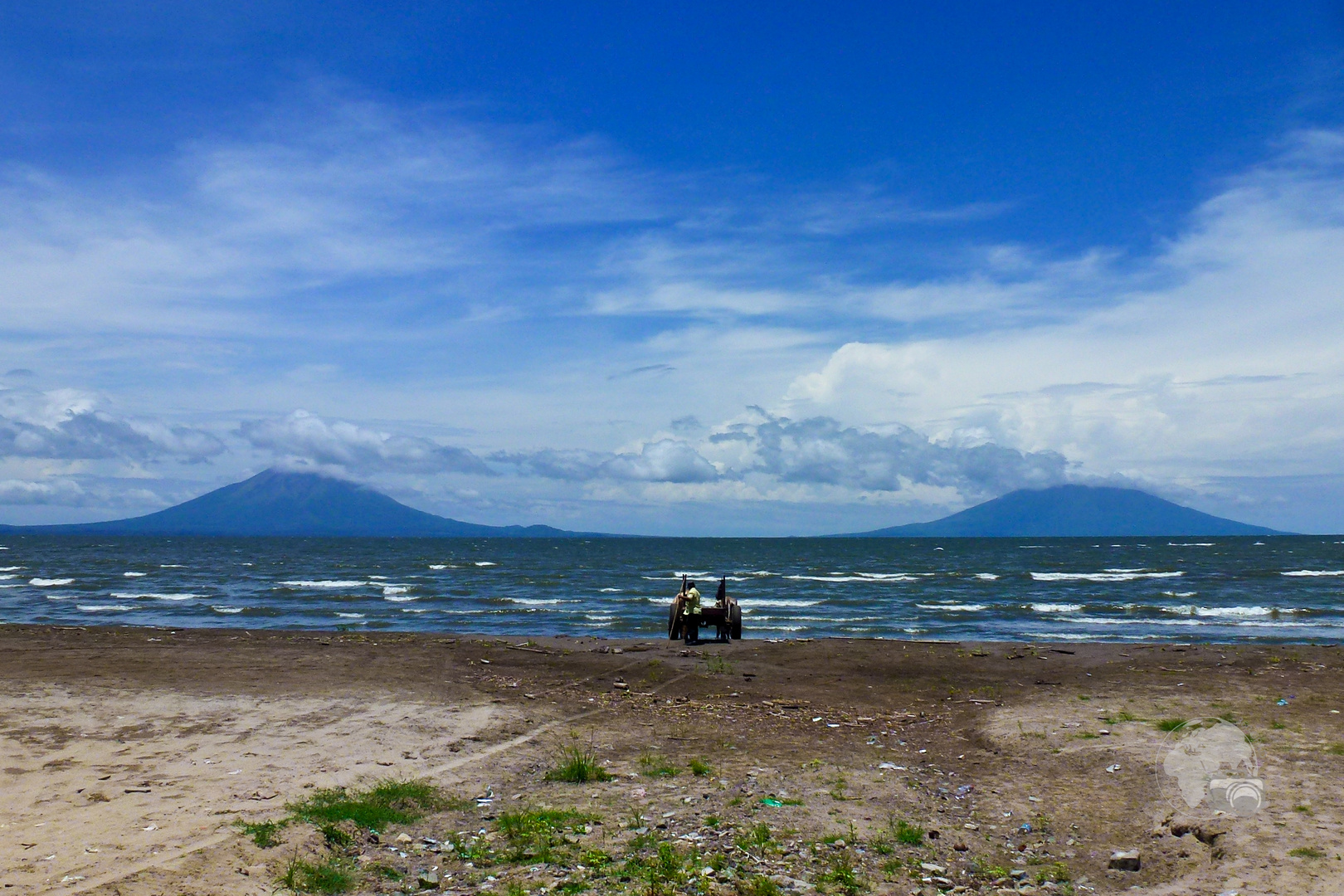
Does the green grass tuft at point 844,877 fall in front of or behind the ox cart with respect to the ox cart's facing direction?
behind

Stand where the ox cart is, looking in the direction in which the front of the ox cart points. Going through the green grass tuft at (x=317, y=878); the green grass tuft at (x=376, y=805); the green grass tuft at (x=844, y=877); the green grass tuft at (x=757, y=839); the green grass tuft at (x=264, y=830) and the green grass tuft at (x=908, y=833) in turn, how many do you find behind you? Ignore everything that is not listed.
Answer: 6

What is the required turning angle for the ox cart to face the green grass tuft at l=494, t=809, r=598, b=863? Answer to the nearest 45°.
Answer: approximately 180°

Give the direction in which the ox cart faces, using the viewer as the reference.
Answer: facing away from the viewer

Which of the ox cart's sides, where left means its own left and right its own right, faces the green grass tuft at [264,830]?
back

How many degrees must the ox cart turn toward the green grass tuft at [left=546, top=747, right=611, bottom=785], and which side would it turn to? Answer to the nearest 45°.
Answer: approximately 180°

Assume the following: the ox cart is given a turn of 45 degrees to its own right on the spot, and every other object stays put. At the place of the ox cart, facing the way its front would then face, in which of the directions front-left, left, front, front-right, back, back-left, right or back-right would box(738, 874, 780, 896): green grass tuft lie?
back-right

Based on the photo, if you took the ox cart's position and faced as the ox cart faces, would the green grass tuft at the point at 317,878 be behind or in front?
behind

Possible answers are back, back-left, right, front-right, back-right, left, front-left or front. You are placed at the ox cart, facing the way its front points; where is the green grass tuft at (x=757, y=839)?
back

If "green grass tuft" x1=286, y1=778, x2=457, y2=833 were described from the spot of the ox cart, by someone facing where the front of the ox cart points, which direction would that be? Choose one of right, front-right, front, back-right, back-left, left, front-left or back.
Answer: back

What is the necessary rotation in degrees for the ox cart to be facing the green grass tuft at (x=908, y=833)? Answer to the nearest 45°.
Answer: approximately 180°

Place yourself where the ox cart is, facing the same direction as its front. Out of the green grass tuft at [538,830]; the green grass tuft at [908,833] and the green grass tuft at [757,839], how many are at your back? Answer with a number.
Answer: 3

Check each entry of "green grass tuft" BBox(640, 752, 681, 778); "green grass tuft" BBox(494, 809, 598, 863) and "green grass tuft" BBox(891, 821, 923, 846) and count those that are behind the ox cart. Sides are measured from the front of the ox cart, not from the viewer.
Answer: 3

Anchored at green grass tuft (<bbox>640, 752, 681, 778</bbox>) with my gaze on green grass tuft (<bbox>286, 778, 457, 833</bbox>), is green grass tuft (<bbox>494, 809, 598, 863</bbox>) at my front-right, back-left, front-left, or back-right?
front-left

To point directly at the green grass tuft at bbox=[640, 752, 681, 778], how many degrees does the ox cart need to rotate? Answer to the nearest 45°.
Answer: approximately 180°
